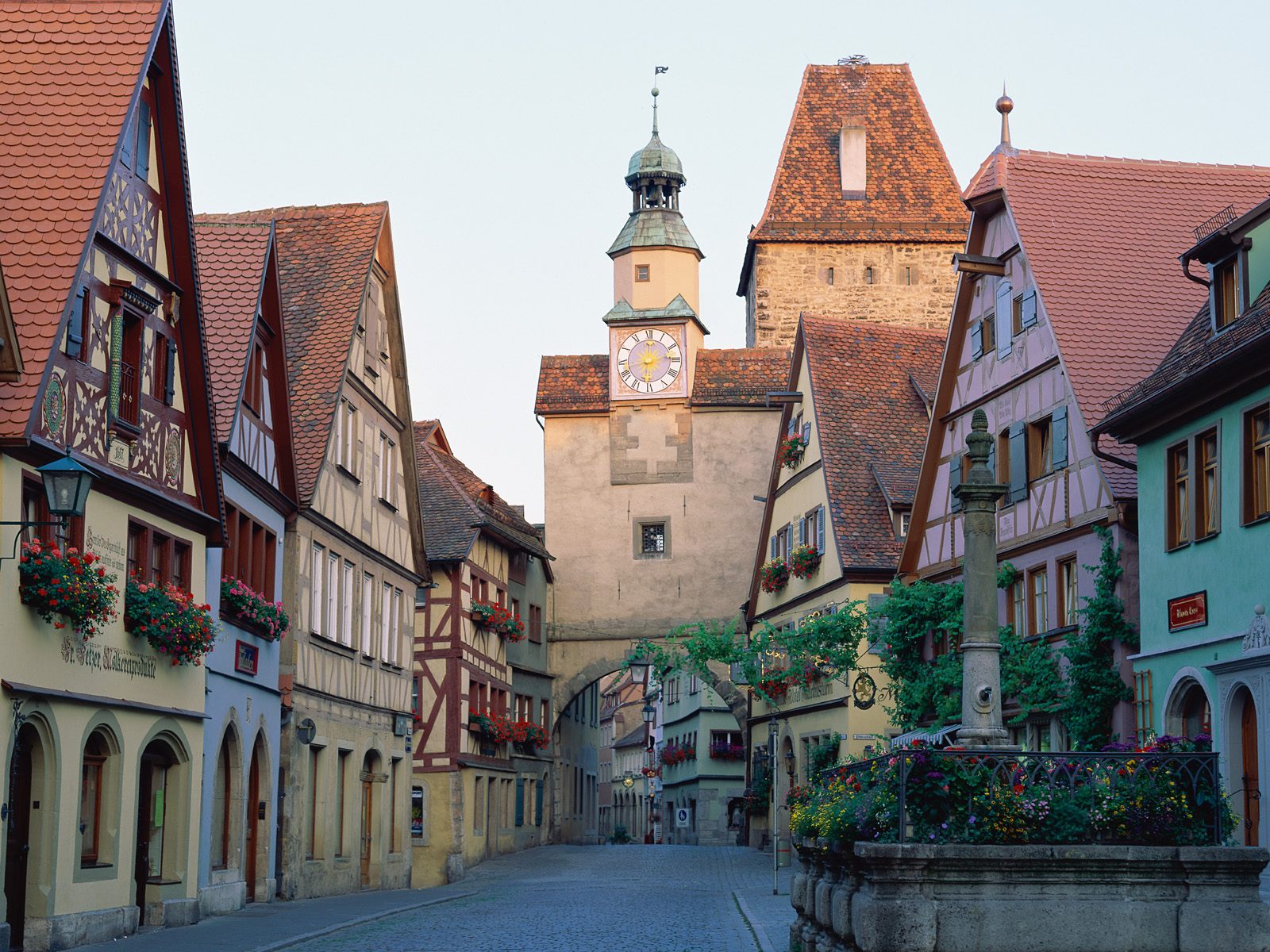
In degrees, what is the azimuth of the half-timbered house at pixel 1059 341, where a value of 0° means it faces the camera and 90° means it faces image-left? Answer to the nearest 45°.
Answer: approximately 45°

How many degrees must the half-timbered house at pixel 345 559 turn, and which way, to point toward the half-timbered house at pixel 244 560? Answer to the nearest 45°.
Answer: approximately 45° to its right

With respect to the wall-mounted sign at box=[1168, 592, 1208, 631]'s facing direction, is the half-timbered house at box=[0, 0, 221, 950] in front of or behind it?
in front

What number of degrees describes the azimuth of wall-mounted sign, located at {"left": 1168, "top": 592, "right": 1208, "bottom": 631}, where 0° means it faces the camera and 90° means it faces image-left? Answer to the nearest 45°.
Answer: approximately 45°

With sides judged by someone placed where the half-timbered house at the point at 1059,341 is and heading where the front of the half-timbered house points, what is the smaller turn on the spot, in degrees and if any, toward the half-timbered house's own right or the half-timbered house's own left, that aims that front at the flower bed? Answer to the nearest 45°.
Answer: approximately 45° to the half-timbered house's own left

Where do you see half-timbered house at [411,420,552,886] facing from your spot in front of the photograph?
facing the viewer and to the right of the viewer

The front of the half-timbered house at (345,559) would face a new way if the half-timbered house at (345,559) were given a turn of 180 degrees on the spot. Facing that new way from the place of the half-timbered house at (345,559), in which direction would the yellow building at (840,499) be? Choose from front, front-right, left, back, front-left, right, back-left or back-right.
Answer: right

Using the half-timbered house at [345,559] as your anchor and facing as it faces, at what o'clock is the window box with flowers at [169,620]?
The window box with flowers is roughly at 2 o'clock from the half-timbered house.

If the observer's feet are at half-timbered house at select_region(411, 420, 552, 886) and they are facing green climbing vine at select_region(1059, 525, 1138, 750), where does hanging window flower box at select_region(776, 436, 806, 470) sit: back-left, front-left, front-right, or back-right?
front-left

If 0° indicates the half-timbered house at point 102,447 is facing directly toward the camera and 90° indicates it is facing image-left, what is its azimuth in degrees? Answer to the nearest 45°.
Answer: approximately 315°

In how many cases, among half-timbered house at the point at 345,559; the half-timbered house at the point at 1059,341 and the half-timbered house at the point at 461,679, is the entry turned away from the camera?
0

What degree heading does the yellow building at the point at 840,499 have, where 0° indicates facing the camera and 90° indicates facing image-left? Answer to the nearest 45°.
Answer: approximately 45°

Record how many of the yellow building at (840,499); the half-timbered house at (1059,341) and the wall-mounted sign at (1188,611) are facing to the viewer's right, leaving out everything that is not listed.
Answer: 0

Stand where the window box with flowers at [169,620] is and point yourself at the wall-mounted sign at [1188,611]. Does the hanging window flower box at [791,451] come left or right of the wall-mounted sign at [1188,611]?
left

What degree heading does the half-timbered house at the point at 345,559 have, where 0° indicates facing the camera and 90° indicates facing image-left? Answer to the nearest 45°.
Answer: approximately 315°

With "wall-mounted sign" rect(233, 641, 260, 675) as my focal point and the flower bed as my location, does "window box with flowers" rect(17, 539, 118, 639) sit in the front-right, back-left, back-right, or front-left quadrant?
front-left

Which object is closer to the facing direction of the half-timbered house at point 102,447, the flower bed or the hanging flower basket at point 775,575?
the flower bed

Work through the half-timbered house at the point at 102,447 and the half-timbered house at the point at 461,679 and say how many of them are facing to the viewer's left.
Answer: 0
